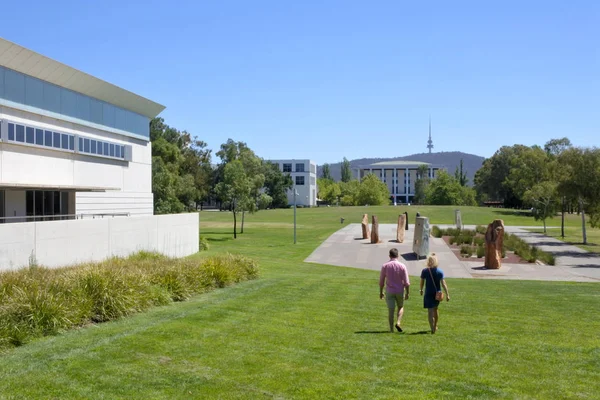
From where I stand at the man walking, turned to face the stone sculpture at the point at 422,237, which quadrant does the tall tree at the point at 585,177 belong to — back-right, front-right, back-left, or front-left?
front-right

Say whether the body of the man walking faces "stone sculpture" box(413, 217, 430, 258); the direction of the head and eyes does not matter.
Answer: yes

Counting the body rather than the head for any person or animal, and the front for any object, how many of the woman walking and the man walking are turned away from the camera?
2

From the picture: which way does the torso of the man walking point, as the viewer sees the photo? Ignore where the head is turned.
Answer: away from the camera

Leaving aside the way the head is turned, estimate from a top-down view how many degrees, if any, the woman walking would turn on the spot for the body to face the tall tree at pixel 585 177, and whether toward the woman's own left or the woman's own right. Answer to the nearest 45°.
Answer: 0° — they already face it

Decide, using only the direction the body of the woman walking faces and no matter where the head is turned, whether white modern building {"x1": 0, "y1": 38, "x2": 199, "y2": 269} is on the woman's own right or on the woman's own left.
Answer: on the woman's own left

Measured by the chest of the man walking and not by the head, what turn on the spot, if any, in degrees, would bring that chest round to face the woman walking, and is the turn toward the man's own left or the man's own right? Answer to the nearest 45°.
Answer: approximately 90° to the man's own right

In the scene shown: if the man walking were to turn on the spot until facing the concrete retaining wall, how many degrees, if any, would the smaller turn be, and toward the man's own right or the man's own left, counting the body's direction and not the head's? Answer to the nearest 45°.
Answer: approximately 45° to the man's own left

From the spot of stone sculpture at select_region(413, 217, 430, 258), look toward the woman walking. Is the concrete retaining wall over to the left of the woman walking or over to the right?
right

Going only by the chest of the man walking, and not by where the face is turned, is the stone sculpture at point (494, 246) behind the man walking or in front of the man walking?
in front

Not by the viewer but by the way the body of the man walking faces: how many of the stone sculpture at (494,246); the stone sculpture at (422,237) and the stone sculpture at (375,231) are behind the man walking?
0

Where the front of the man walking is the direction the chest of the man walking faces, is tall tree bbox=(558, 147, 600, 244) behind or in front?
in front

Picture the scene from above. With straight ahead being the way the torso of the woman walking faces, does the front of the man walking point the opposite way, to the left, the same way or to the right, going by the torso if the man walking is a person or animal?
the same way

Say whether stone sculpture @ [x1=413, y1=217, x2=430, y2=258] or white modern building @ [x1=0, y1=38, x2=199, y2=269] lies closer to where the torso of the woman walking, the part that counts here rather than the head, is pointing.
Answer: the stone sculpture

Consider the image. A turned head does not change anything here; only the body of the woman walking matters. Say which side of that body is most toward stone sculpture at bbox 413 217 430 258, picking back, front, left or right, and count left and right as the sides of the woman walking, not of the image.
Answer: front

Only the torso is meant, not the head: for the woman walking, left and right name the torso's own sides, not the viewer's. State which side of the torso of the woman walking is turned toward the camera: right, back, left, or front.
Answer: back

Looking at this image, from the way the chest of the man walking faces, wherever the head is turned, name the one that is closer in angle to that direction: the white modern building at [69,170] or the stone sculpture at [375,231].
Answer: the stone sculpture

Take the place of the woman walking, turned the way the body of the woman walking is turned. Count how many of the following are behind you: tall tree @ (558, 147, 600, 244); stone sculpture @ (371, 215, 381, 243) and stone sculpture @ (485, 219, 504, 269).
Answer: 0
